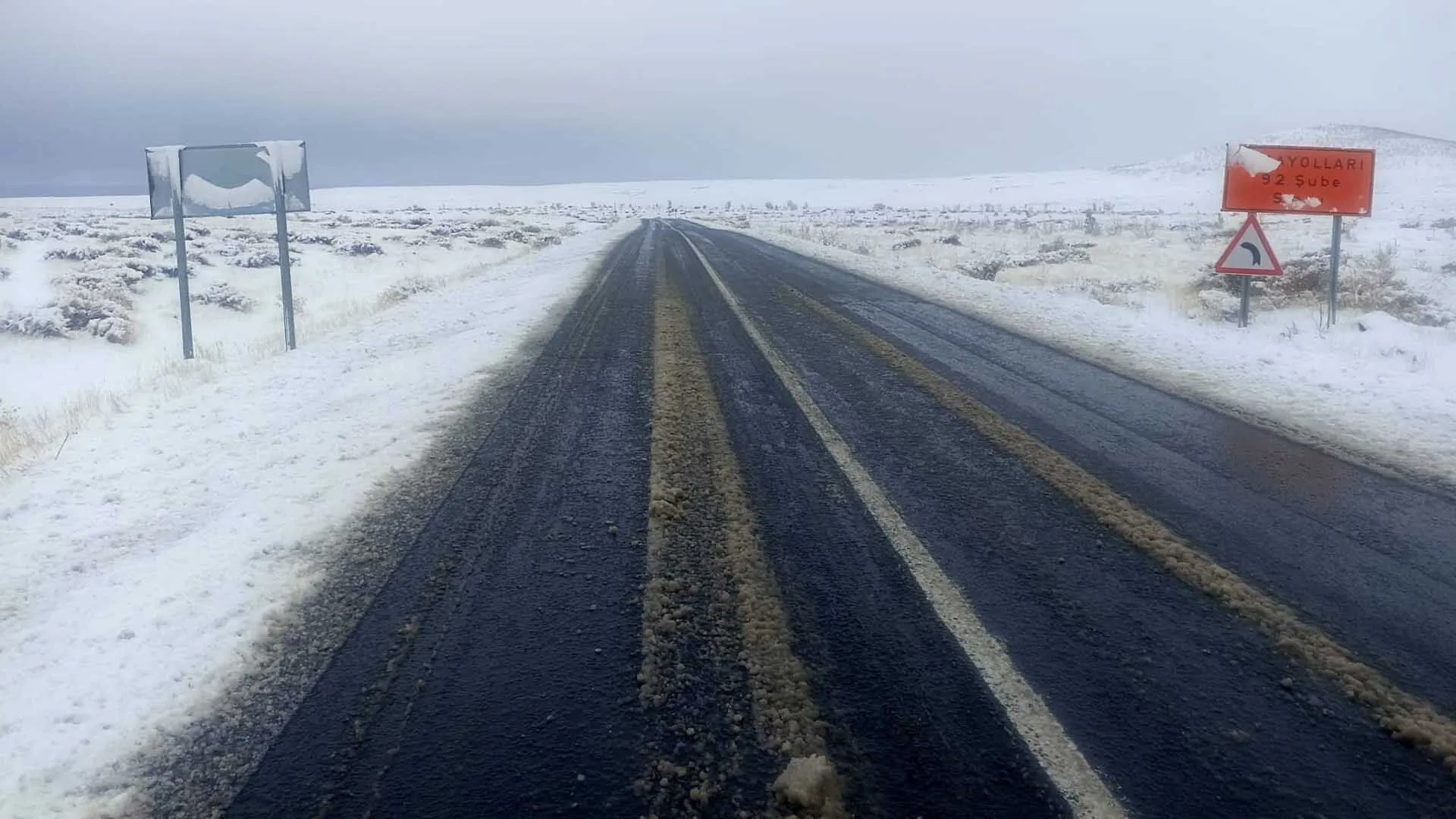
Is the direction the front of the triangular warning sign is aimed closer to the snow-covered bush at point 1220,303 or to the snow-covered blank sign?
the snow-covered blank sign

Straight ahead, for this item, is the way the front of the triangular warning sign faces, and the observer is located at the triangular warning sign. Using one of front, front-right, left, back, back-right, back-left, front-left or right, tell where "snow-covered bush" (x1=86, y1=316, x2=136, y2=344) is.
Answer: right

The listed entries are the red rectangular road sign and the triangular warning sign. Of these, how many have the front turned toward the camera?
2

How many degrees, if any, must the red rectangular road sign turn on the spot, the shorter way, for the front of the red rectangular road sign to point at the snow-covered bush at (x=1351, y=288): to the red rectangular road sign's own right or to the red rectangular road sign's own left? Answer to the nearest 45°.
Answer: approximately 180°

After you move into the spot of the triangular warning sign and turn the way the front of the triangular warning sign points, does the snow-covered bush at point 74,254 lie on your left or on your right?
on your right

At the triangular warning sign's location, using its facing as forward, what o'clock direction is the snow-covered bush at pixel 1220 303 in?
The snow-covered bush is roughly at 6 o'clock from the triangular warning sign.

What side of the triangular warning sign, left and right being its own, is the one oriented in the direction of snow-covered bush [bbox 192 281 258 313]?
right

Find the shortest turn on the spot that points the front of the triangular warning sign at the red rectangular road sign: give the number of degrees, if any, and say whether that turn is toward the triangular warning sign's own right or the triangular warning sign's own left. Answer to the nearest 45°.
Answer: approximately 135° to the triangular warning sign's own left

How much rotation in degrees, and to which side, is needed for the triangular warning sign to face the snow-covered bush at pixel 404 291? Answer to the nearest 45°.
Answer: approximately 90° to its right

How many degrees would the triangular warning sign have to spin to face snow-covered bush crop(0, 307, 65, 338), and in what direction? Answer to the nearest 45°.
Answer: approximately 90° to its right

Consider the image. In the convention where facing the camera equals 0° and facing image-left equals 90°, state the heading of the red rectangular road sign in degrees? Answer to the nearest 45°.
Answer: approximately 0°
